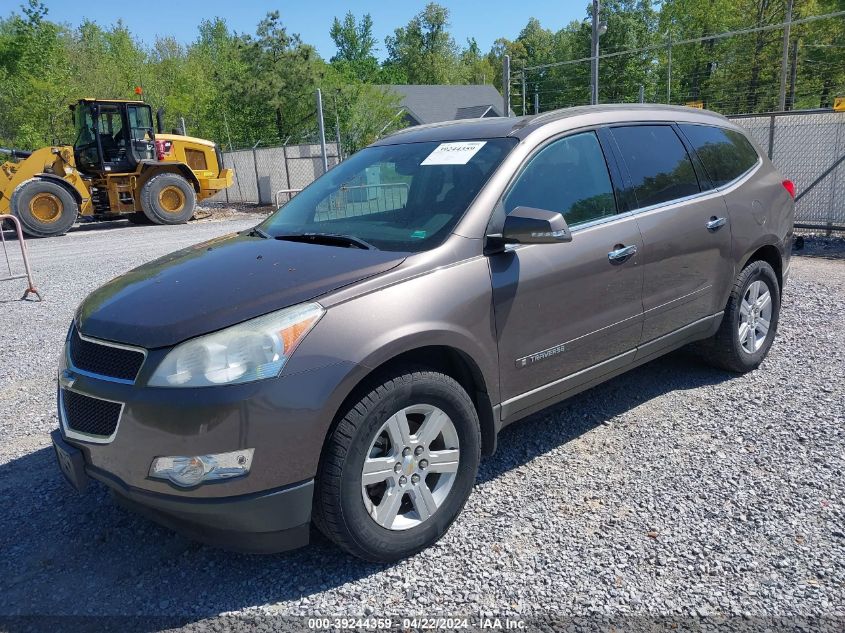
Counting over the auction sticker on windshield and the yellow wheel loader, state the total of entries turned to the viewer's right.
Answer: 0

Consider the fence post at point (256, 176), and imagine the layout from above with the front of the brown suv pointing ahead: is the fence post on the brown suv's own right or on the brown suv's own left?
on the brown suv's own right

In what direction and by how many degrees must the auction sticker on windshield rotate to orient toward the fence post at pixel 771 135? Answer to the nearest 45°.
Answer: approximately 180°

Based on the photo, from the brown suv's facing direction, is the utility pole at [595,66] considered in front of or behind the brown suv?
behind

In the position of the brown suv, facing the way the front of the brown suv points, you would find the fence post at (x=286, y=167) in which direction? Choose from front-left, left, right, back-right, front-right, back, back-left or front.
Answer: back-right

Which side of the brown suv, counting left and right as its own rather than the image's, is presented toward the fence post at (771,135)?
back

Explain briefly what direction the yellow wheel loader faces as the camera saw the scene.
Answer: facing to the left of the viewer

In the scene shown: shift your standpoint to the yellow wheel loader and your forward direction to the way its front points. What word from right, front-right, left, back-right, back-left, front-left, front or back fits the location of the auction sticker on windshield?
left

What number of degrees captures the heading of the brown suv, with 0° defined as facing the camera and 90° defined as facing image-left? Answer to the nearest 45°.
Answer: approximately 45°

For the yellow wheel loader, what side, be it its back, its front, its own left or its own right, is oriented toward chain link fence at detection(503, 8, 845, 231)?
back
